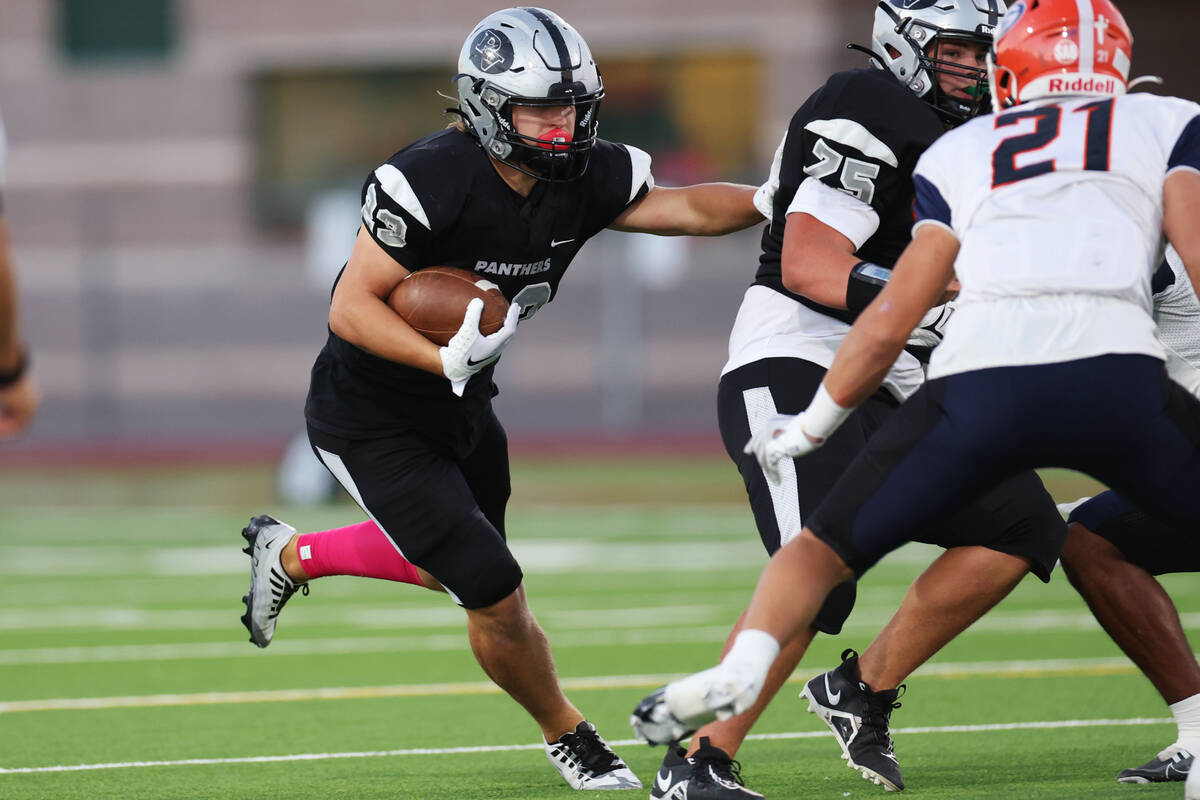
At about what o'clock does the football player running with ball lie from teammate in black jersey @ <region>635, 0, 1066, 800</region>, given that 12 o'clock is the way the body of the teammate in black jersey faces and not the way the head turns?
The football player running with ball is roughly at 6 o'clock from the teammate in black jersey.

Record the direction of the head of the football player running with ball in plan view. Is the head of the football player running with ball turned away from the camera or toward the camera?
toward the camera

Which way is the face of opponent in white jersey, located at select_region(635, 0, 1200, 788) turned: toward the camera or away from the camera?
away from the camera

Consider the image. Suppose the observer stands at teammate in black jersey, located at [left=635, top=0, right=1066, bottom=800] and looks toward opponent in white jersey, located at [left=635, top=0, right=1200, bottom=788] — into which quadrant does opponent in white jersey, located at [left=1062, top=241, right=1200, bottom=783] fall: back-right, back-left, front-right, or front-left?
front-left

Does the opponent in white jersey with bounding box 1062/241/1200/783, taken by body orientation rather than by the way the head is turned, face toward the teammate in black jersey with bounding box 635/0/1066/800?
yes

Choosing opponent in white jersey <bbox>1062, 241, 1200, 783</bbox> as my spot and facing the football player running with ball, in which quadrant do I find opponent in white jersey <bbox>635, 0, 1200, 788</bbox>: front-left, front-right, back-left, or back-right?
front-left

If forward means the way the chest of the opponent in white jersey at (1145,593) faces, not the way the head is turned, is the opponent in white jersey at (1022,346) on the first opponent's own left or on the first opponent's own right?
on the first opponent's own left

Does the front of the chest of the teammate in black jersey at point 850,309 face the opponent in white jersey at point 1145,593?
yes

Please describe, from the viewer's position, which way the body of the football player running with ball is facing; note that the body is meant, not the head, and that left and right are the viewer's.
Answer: facing the viewer and to the right of the viewer

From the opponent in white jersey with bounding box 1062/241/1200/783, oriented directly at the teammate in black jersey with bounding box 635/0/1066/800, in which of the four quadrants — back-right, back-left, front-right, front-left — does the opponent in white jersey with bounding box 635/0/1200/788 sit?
front-left

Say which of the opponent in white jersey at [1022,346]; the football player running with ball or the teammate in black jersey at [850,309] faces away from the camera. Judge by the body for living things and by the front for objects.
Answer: the opponent in white jersey

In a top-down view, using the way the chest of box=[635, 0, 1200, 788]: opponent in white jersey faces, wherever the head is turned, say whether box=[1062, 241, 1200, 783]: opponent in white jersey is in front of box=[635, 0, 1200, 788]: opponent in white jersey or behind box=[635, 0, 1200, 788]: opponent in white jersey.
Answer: in front

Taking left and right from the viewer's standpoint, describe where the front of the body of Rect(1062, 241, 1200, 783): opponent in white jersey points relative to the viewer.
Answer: facing to the left of the viewer

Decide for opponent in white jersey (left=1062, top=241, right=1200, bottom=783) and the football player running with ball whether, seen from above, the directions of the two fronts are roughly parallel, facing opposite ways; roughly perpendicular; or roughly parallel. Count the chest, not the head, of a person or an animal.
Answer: roughly parallel, facing opposite ways

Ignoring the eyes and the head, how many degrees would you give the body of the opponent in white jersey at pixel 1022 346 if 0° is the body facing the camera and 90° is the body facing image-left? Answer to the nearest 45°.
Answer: approximately 180°
